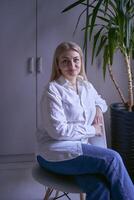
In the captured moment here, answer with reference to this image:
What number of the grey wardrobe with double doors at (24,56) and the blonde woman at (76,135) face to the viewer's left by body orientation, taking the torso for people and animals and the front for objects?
0

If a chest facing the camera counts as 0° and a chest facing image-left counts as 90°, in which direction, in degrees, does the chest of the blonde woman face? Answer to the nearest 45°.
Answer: approximately 315°

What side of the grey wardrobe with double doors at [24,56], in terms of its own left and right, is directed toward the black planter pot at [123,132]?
left

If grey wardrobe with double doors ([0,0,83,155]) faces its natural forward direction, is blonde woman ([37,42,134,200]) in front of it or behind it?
in front

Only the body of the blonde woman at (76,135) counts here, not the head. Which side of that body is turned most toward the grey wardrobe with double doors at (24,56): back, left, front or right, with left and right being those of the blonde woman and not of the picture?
back

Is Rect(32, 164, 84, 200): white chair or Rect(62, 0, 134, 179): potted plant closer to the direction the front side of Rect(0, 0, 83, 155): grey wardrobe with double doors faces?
the white chair

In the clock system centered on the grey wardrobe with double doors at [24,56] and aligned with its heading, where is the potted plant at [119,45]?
The potted plant is roughly at 10 o'clock from the grey wardrobe with double doors.

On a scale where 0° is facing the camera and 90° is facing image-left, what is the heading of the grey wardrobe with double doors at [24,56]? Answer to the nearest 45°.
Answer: approximately 0°

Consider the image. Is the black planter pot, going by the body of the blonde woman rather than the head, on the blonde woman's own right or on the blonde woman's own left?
on the blonde woman's own left

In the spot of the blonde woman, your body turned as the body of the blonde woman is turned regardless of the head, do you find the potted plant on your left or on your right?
on your left
